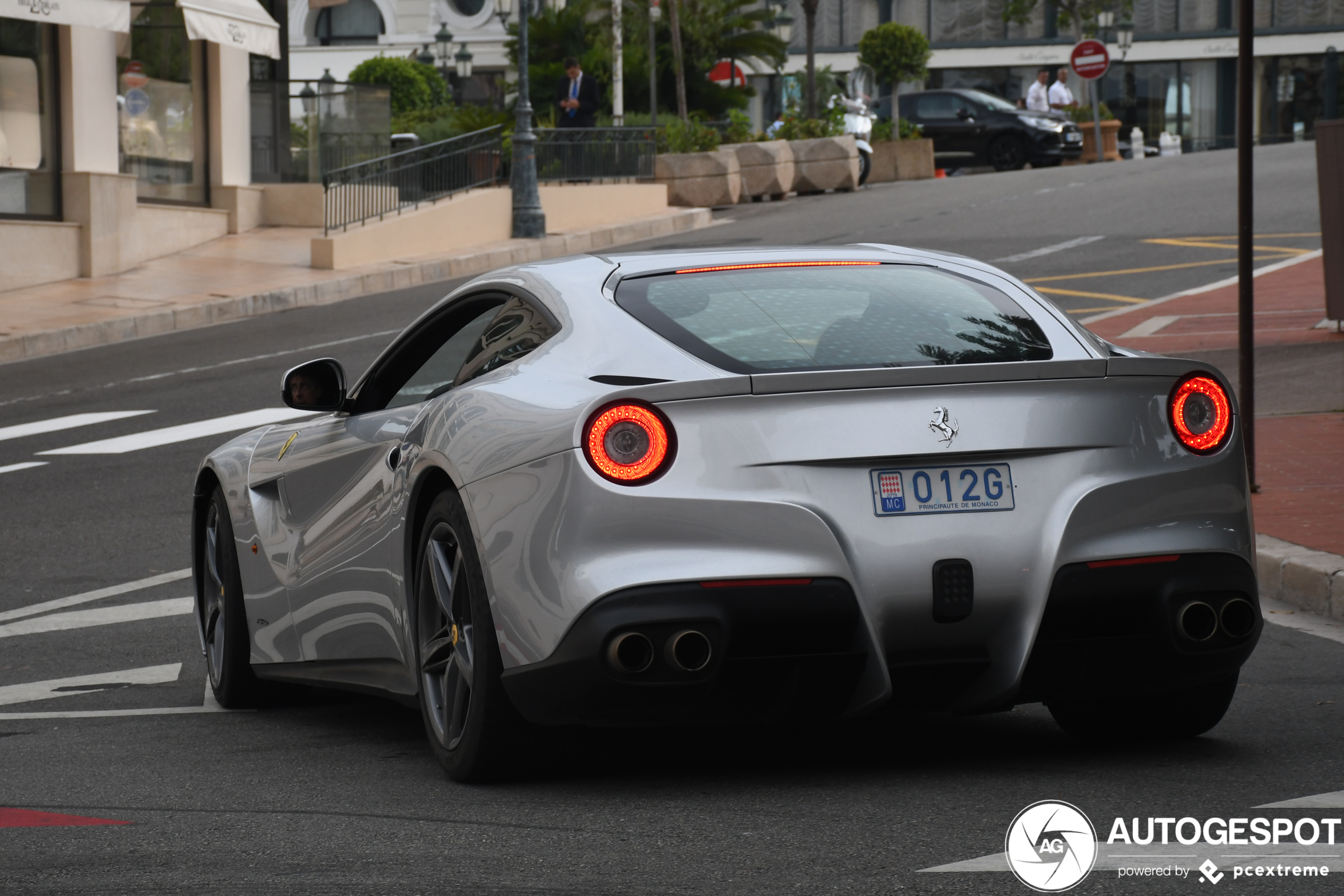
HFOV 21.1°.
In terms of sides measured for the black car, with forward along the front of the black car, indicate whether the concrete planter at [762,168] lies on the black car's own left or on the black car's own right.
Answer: on the black car's own right

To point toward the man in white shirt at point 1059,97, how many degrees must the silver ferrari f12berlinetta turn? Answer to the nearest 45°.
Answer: approximately 45° to its right

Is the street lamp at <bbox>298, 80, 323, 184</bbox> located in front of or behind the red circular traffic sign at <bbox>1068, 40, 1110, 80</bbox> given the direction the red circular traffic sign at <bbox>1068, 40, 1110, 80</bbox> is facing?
in front

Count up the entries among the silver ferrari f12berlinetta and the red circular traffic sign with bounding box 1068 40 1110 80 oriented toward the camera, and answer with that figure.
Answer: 1

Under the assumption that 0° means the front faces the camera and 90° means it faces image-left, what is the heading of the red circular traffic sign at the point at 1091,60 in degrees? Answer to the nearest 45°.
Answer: approximately 0°

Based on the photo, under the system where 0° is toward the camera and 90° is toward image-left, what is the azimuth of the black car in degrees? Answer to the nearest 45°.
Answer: approximately 315°

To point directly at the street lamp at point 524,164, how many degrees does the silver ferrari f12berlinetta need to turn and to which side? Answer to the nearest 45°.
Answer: approximately 45° to its right

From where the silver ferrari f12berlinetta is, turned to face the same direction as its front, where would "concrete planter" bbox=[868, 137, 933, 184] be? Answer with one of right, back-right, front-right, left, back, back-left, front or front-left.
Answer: front-right

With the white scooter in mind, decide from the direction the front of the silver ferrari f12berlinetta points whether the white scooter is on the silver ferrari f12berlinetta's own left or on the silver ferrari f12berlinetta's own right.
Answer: on the silver ferrari f12berlinetta's own right

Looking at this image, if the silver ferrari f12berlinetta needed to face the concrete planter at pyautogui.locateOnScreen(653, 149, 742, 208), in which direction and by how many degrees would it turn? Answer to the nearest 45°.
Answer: approximately 45° to its right

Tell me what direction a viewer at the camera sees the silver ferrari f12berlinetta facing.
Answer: facing away from the viewer and to the left of the viewer

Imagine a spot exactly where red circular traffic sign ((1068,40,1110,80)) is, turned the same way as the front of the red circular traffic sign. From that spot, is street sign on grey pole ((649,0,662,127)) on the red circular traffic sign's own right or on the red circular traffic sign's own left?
on the red circular traffic sign's own right
